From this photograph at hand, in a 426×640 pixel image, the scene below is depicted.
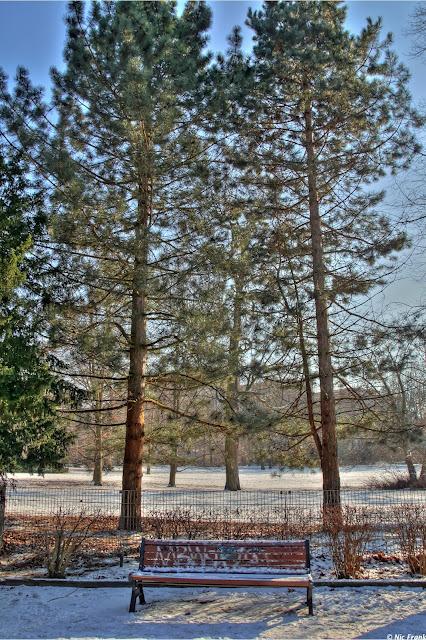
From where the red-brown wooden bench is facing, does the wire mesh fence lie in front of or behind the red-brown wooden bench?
behind

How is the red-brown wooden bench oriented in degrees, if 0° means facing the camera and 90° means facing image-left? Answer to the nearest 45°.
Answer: approximately 0°

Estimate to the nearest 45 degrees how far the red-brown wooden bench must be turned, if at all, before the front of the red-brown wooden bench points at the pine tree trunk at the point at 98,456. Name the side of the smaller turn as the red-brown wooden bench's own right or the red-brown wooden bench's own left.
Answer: approximately 180°

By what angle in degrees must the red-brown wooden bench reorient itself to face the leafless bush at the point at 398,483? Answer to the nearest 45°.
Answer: approximately 180°
